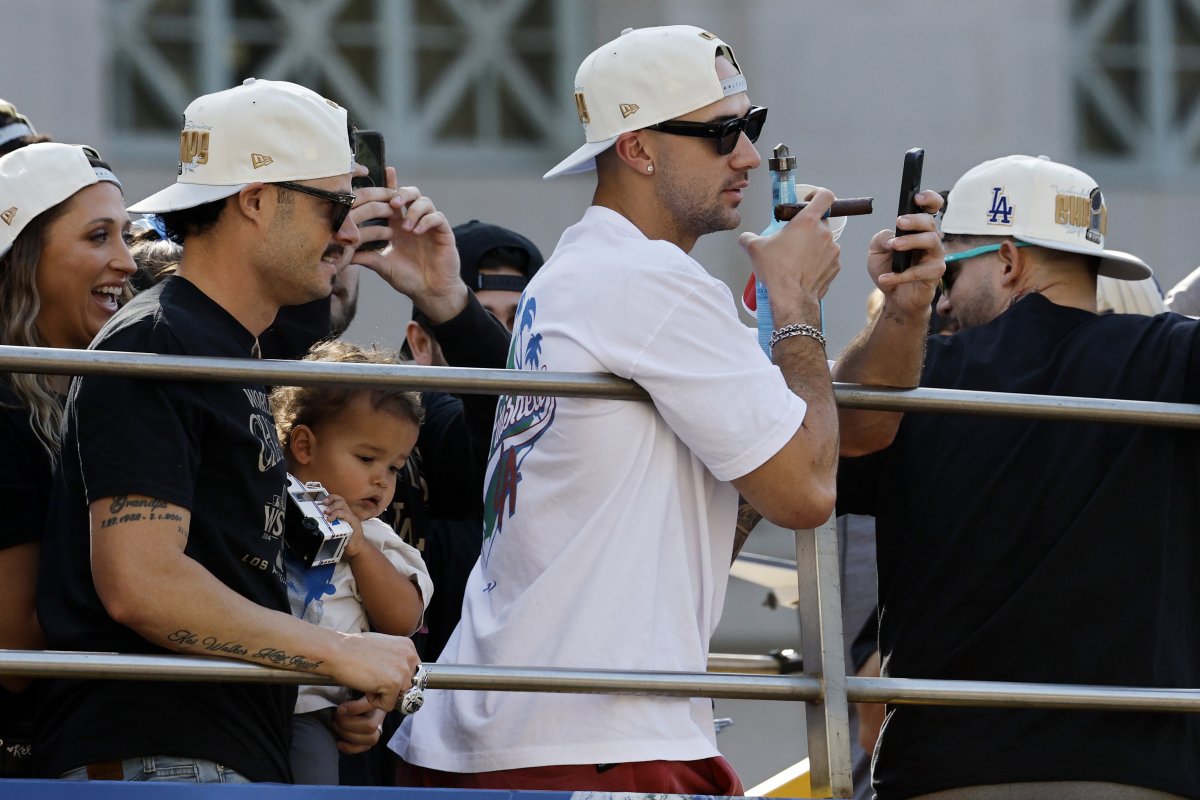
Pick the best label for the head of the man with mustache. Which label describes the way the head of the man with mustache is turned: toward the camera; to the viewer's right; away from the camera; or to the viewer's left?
to the viewer's right

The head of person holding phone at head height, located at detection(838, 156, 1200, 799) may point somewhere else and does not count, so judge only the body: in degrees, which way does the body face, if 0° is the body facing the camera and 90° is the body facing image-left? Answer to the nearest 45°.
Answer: approximately 135°

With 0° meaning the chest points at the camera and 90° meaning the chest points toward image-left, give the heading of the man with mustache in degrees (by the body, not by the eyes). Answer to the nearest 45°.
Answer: approximately 270°

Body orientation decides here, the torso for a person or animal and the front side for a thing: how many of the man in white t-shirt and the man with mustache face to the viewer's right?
2

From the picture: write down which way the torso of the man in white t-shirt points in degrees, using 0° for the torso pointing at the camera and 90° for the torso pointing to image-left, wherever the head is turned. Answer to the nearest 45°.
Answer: approximately 270°

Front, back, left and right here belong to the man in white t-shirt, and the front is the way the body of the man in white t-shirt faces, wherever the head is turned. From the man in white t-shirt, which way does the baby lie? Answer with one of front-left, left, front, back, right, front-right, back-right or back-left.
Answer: back-left

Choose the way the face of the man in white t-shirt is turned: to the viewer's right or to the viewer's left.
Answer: to the viewer's right

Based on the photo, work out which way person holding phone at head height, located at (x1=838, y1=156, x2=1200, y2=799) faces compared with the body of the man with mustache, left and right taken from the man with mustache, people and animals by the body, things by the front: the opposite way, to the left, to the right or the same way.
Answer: to the left
